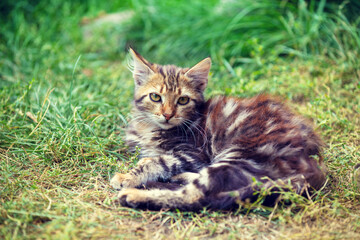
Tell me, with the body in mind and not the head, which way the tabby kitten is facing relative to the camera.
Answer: to the viewer's left
